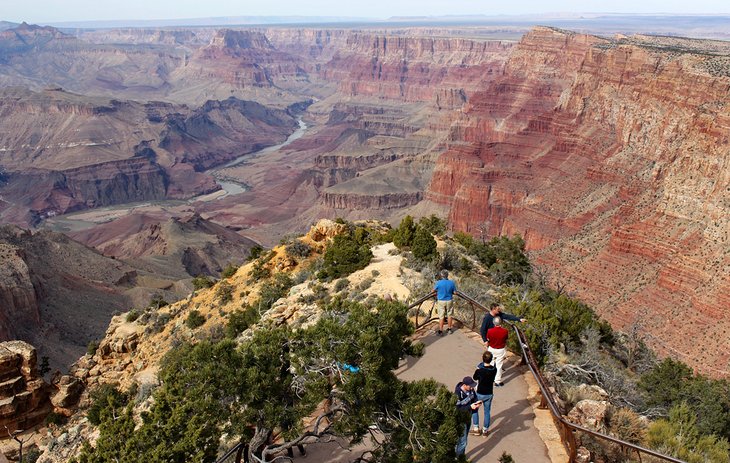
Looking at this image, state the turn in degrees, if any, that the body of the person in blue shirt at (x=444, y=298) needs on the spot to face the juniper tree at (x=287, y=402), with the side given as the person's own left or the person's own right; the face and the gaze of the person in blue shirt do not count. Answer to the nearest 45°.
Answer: approximately 180°

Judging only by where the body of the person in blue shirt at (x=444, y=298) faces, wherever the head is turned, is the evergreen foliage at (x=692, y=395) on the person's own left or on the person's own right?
on the person's own right

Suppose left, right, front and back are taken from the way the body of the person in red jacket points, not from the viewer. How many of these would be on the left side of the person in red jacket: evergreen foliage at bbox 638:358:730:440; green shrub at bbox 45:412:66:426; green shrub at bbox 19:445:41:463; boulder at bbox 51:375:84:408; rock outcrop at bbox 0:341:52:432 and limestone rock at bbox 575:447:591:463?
4

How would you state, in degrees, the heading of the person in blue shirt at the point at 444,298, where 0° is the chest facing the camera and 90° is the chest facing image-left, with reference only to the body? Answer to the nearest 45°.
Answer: approximately 180°

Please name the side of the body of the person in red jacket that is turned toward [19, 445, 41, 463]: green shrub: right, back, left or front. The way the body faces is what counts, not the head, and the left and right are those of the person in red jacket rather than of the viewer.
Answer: left

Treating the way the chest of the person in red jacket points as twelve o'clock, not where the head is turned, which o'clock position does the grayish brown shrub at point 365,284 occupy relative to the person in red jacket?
The grayish brown shrub is roughly at 11 o'clock from the person in red jacket.

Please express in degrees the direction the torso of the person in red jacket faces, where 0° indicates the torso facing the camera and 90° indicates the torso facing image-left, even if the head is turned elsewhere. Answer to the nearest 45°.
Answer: approximately 180°

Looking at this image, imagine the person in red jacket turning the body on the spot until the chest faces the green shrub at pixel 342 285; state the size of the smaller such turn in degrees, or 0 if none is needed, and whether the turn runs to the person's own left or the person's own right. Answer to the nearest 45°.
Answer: approximately 45° to the person's own left

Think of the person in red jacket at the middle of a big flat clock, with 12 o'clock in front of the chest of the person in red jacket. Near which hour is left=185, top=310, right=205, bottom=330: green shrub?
The green shrub is roughly at 10 o'clock from the person in red jacket.

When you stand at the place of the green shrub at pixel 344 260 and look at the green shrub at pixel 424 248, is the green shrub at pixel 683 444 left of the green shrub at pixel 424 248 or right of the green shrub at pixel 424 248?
right

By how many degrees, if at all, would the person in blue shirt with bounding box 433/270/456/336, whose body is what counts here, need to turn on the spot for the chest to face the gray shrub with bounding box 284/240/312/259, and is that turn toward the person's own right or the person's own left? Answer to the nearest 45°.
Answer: approximately 45° to the person's own left

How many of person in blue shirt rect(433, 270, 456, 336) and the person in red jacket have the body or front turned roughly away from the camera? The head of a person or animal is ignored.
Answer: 2
